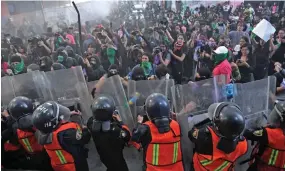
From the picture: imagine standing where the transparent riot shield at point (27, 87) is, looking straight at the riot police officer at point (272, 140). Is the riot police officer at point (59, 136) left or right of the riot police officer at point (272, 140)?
right

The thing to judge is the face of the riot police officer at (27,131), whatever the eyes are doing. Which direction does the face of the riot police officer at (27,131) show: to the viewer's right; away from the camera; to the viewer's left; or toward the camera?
away from the camera

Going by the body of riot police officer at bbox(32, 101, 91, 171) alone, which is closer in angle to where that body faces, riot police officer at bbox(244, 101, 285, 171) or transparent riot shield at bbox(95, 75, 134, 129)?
the transparent riot shield

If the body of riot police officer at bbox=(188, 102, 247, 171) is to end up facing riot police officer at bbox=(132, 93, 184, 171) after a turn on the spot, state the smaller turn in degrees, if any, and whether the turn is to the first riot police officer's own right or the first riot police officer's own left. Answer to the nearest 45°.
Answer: approximately 45° to the first riot police officer's own left

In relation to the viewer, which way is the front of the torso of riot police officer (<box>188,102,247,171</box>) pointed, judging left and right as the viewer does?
facing away from the viewer and to the left of the viewer

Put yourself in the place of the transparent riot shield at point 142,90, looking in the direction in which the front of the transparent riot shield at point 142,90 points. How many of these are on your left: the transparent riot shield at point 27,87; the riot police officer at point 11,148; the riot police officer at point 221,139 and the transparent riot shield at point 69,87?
3

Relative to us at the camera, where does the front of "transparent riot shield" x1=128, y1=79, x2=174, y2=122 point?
facing away from the viewer

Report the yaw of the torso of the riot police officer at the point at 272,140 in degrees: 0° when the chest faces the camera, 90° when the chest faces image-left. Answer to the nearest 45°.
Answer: approximately 135°

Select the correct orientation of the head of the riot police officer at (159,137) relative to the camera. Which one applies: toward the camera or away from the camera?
away from the camera

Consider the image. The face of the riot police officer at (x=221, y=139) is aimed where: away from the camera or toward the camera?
away from the camera

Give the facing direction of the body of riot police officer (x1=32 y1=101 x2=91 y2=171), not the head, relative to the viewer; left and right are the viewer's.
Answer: facing away from the viewer and to the right of the viewer

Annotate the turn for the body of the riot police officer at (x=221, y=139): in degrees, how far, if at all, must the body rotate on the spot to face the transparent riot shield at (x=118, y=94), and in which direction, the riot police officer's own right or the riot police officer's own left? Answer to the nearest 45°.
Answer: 0° — they already face it
